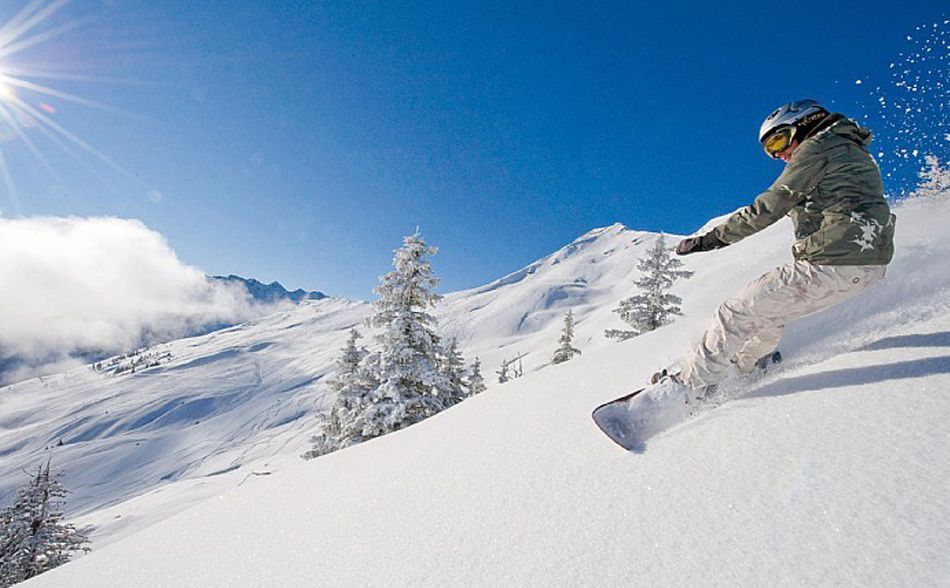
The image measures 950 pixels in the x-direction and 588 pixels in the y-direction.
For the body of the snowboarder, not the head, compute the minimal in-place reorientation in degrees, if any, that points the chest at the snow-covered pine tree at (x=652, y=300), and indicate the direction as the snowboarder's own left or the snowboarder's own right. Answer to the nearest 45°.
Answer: approximately 90° to the snowboarder's own right

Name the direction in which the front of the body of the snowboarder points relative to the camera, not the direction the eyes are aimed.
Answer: to the viewer's left

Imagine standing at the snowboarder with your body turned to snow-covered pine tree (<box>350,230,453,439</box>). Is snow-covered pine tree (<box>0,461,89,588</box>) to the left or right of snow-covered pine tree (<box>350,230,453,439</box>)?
left

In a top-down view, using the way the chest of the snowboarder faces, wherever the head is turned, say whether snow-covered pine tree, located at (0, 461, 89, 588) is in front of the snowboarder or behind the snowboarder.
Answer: in front
